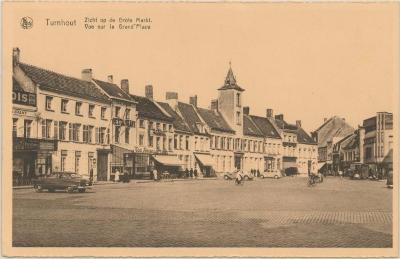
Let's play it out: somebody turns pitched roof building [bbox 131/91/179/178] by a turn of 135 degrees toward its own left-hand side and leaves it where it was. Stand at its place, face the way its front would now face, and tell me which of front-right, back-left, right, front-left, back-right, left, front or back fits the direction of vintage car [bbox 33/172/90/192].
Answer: back

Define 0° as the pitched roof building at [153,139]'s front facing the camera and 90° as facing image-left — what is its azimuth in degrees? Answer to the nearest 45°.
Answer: approximately 315°
